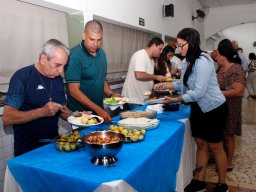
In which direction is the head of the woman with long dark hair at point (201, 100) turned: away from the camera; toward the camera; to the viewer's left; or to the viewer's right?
to the viewer's left

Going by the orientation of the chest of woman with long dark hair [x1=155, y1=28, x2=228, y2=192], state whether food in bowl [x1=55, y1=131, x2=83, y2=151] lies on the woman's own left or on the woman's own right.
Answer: on the woman's own left

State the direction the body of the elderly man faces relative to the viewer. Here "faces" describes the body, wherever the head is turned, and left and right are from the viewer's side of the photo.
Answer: facing the viewer and to the right of the viewer

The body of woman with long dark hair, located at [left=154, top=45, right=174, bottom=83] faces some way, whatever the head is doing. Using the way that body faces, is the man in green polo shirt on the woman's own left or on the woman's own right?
on the woman's own right

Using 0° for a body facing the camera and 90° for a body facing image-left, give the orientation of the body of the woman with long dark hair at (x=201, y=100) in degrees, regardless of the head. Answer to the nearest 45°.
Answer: approximately 90°

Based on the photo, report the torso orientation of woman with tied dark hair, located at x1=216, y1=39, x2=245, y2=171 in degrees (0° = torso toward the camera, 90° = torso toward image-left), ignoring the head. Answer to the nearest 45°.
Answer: approximately 90°

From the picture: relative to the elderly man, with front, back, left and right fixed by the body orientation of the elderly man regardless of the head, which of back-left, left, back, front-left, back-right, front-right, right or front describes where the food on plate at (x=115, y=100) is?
left

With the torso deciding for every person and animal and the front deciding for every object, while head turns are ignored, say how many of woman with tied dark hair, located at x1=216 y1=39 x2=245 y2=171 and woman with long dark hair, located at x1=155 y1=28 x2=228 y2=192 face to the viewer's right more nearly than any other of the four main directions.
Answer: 0

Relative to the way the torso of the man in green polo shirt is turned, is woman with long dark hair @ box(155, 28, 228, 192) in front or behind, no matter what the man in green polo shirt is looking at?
in front

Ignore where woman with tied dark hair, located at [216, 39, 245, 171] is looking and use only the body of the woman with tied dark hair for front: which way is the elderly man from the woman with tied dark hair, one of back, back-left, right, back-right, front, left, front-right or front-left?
front-left

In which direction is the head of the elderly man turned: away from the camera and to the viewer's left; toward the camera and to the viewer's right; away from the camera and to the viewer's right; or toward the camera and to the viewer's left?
toward the camera and to the viewer's right
